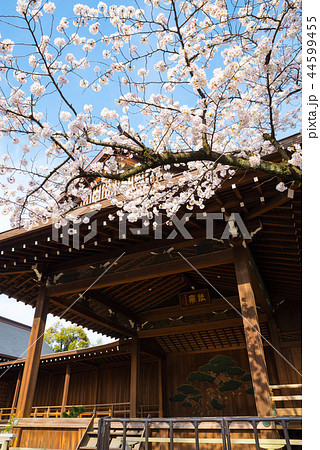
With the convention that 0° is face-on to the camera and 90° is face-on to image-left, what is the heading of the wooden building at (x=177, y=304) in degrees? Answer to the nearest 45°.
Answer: approximately 45°
